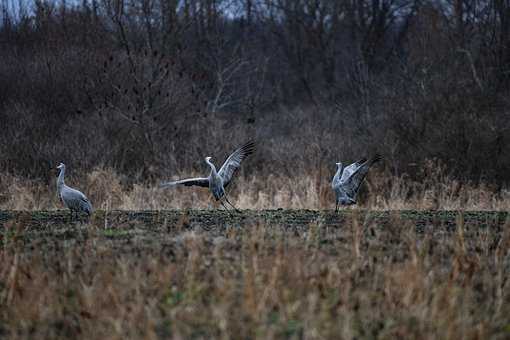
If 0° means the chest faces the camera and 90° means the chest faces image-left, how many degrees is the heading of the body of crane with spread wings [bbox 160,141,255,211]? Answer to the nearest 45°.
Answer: approximately 45°
